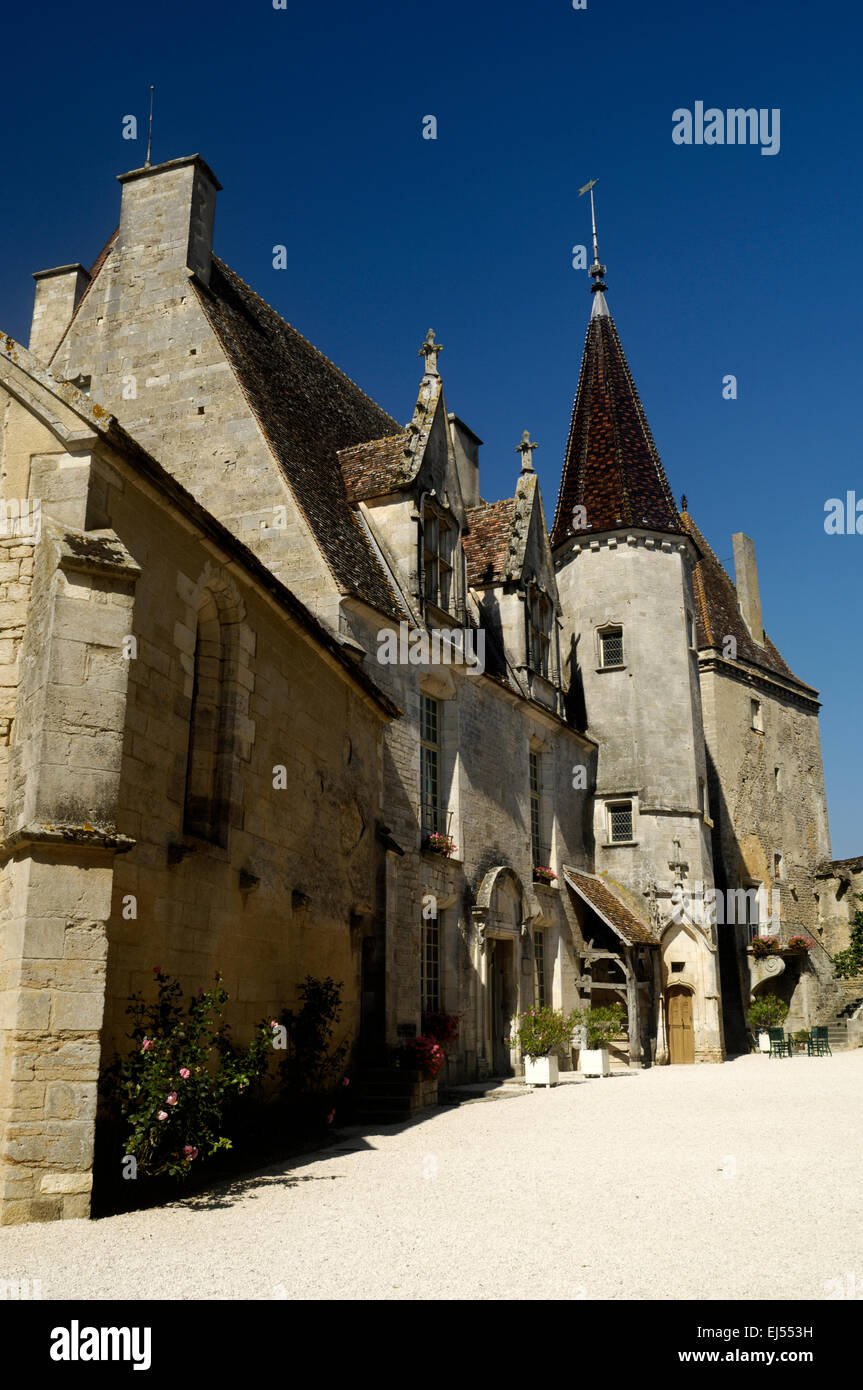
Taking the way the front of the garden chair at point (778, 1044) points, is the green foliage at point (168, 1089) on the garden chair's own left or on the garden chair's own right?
on the garden chair's own right

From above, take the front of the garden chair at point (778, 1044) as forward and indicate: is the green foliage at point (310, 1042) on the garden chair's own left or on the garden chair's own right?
on the garden chair's own right

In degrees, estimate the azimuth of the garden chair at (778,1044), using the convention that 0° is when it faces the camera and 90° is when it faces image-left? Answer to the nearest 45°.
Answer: approximately 315°

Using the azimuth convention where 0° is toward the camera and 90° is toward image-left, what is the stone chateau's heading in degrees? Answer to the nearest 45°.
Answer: approximately 315°

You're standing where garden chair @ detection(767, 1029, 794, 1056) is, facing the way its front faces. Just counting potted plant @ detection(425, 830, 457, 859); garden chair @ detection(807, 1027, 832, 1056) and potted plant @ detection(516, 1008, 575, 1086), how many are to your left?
1

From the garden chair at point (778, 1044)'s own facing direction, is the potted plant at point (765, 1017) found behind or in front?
behind

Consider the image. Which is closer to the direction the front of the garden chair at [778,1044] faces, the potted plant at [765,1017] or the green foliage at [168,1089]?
the green foliage
